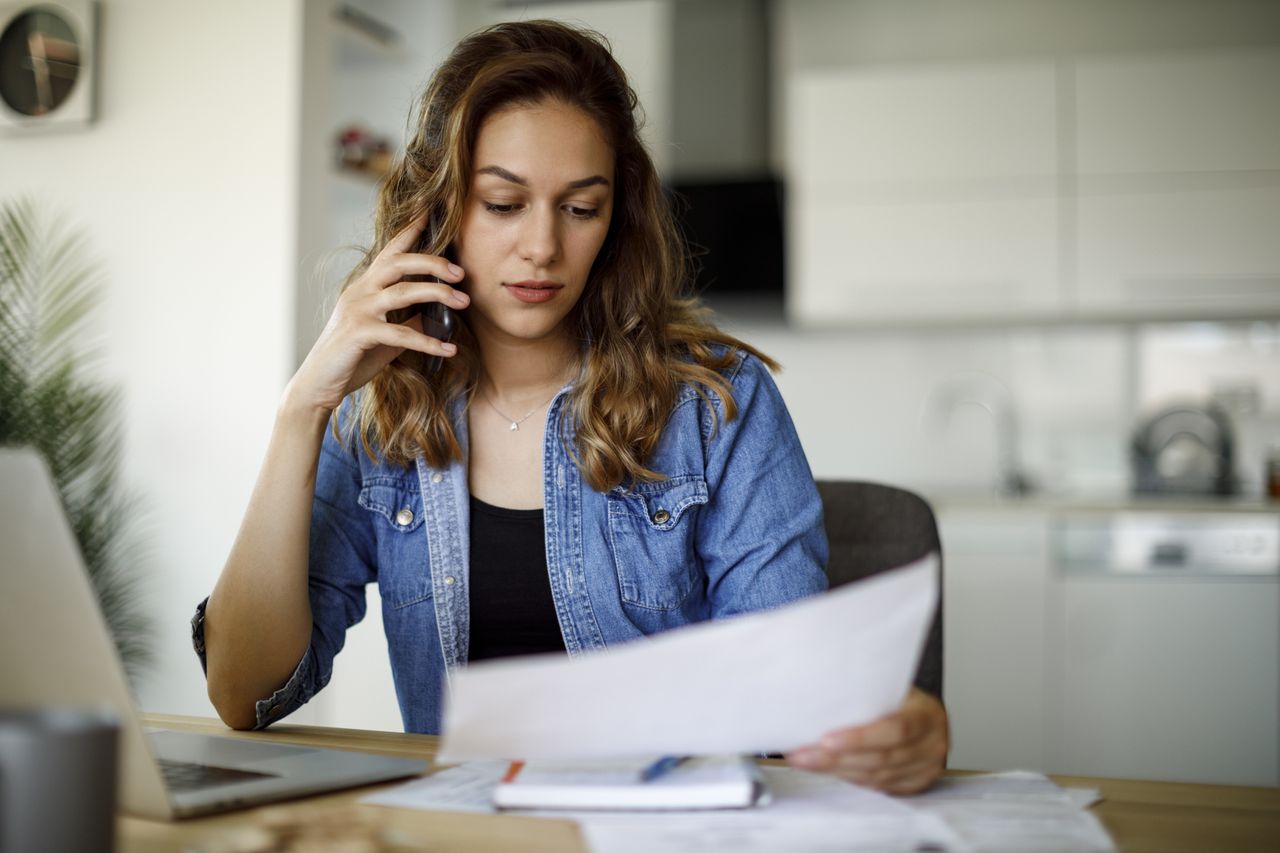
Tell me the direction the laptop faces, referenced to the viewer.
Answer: facing away from the viewer and to the right of the viewer

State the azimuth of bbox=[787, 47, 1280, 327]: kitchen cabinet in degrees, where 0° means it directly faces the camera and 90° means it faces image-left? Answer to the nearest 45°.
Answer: approximately 0°

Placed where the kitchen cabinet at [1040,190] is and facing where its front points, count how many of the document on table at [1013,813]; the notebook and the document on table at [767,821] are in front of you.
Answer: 3

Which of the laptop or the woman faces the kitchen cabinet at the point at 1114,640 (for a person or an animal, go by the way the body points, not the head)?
the laptop

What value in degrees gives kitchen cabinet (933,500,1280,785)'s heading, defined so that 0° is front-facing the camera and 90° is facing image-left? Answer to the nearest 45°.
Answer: approximately 0°

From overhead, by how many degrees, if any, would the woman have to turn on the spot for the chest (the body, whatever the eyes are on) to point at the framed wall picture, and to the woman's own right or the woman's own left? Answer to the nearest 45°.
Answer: approximately 135° to the woman's own right

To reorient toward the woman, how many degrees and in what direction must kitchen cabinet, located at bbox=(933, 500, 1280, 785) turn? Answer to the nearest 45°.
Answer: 0° — it already faces them

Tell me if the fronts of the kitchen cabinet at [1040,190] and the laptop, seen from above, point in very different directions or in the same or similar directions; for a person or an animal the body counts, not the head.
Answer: very different directions

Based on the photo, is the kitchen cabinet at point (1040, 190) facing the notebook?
yes
